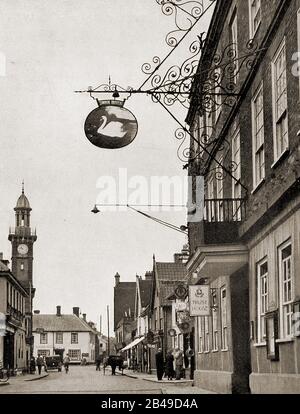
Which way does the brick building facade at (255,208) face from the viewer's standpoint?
to the viewer's left

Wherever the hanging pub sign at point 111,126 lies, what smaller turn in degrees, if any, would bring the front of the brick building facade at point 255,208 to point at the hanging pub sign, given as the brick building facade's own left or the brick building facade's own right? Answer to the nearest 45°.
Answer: approximately 45° to the brick building facade's own left
